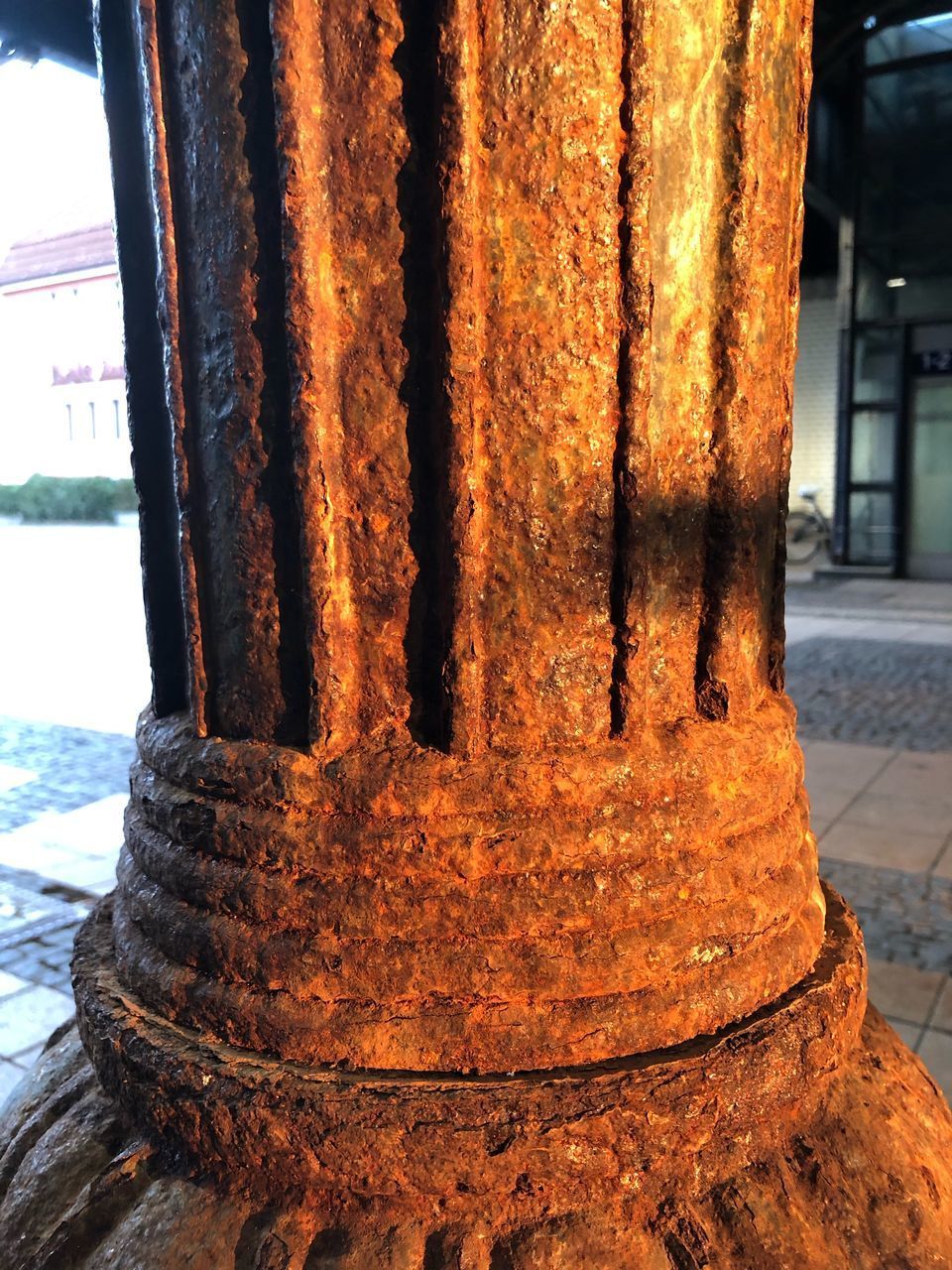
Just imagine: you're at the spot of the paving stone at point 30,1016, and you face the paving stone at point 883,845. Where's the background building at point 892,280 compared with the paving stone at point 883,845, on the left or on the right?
left

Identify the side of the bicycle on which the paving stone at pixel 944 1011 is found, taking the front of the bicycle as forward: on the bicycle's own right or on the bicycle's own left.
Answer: on the bicycle's own right

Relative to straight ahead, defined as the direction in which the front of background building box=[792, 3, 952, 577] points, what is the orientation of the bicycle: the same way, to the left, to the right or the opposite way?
to the left

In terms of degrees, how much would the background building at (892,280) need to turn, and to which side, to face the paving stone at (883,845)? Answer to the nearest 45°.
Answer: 0° — it already faces it

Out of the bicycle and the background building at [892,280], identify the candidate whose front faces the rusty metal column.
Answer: the background building

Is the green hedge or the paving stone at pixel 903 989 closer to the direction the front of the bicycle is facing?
the paving stone

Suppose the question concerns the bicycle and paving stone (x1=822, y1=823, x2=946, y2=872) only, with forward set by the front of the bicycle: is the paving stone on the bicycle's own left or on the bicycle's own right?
on the bicycle's own right

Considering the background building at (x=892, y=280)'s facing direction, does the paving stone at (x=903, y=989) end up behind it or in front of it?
in front

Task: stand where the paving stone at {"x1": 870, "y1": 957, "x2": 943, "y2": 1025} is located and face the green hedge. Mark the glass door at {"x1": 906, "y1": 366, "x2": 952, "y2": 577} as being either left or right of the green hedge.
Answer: right

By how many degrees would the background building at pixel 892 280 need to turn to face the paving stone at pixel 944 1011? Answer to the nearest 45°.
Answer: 0° — it already faces it

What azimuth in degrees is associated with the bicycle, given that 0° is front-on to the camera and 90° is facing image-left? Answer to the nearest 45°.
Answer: approximately 270°

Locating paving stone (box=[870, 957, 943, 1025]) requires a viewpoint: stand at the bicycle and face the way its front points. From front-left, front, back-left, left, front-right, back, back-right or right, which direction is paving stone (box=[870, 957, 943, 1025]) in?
right

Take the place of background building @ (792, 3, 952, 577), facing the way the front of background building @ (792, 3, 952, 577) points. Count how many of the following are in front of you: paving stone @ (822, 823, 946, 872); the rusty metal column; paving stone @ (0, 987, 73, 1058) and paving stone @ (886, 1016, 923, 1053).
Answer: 4

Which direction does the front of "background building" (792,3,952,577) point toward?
toward the camera
